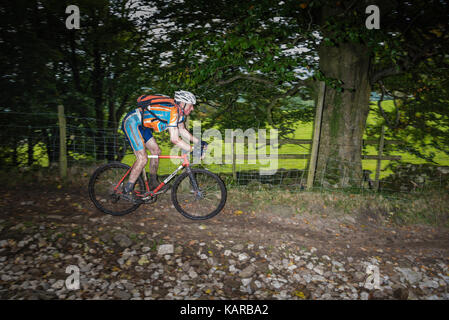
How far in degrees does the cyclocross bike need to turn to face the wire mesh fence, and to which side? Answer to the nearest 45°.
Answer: approximately 135° to its left

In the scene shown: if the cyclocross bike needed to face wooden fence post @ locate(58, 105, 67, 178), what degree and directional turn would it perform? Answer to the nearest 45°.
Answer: approximately 135° to its left

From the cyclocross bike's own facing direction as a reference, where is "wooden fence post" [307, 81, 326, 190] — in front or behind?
in front

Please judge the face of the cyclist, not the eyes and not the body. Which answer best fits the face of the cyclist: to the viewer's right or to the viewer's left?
to the viewer's right

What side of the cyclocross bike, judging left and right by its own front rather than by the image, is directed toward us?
right
